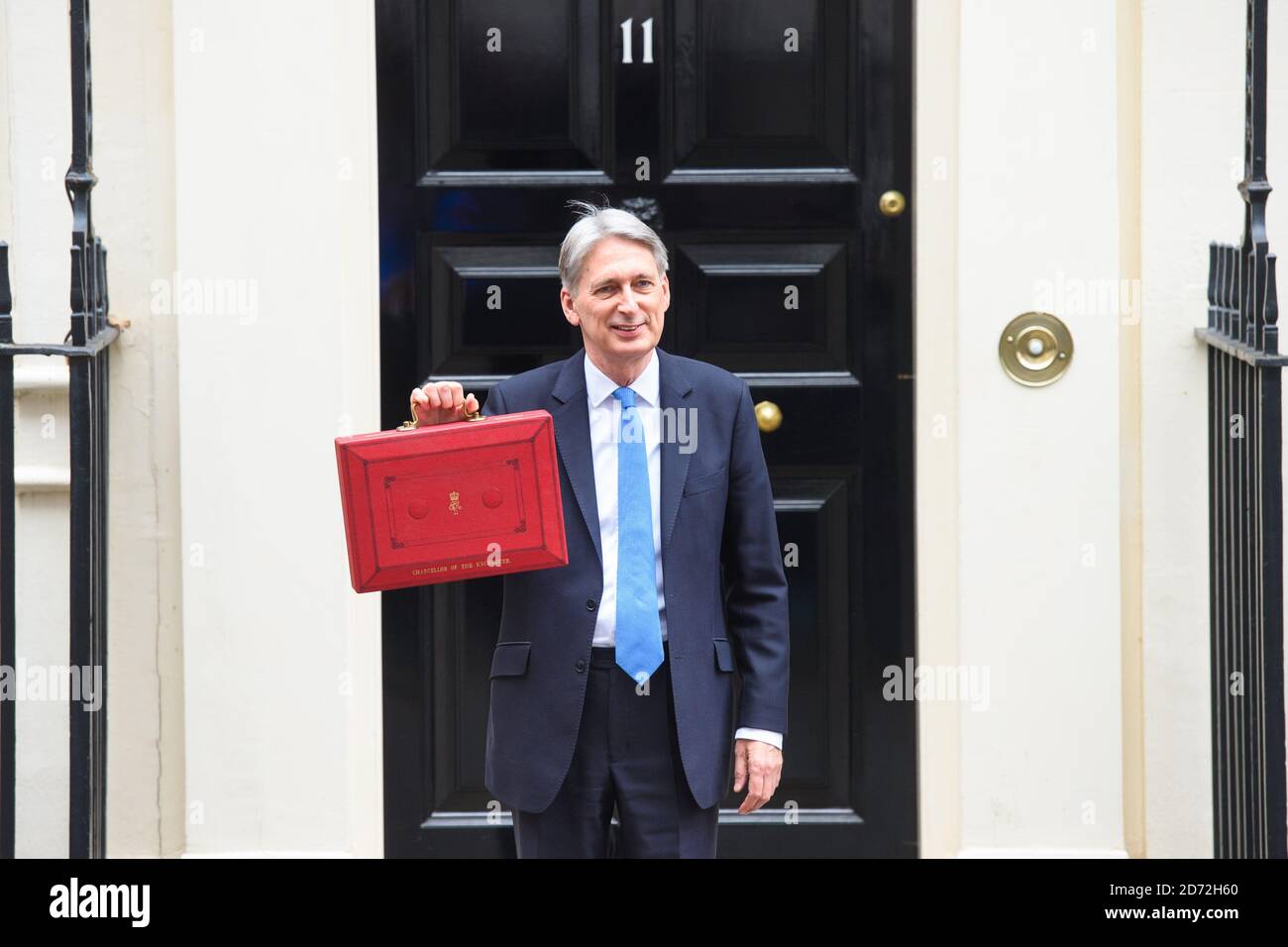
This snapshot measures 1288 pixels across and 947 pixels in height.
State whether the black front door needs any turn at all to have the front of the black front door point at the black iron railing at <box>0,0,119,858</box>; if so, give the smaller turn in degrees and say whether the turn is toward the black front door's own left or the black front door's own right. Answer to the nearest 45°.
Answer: approximately 45° to the black front door's own right

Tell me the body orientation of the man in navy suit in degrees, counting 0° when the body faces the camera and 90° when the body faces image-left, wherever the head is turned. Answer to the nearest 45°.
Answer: approximately 0°

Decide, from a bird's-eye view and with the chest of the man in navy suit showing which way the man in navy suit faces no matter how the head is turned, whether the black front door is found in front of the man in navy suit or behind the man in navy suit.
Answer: behind

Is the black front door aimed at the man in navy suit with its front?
yes

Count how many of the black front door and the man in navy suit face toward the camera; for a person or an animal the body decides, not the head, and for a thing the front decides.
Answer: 2
